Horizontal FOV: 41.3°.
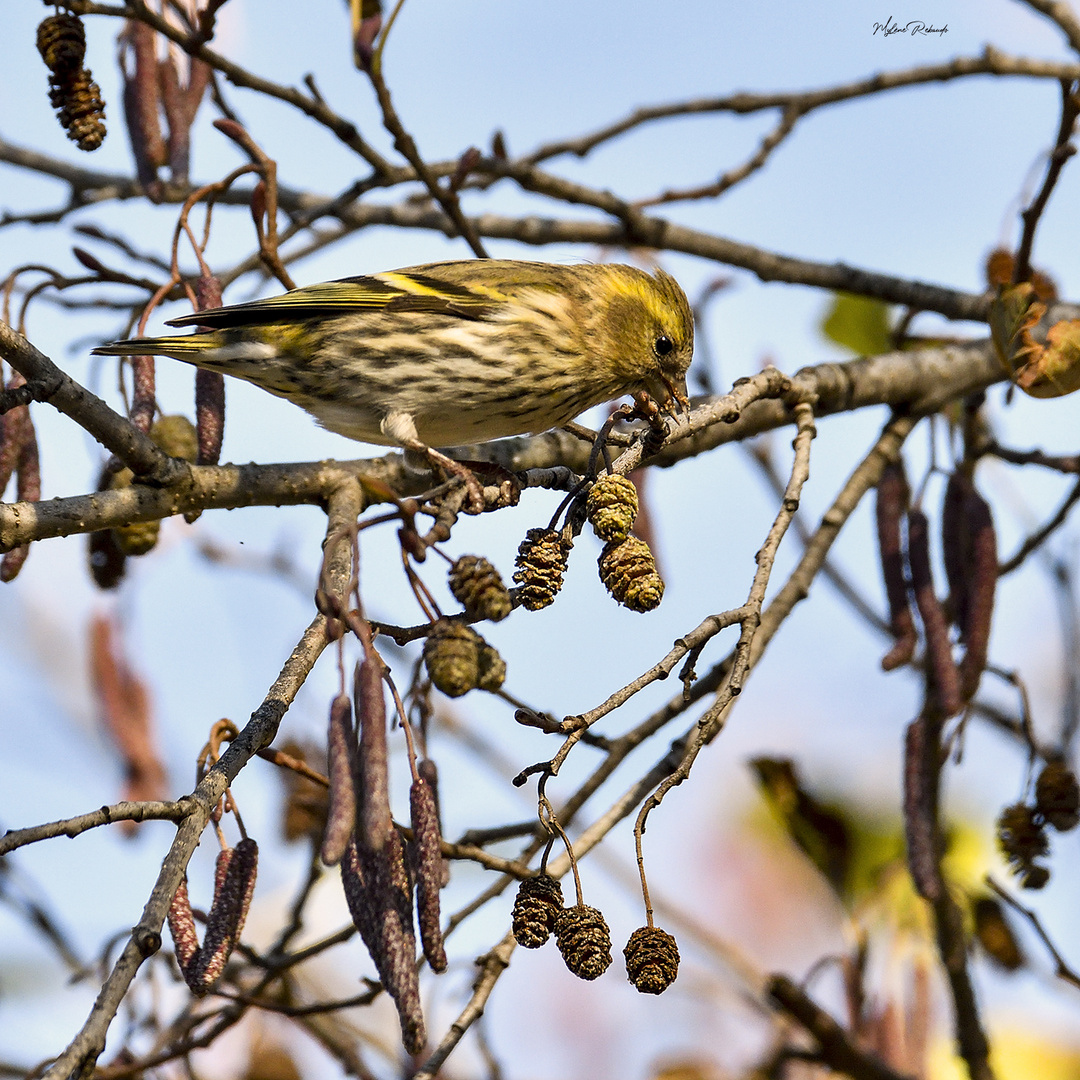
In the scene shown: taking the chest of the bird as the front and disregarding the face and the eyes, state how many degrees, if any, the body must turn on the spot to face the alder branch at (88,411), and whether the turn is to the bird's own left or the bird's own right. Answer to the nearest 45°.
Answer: approximately 135° to the bird's own right

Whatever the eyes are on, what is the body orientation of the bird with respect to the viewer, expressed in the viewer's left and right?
facing to the right of the viewer

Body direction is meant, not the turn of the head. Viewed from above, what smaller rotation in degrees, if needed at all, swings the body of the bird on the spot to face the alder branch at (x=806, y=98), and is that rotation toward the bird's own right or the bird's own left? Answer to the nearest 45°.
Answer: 0° — it already faces it
